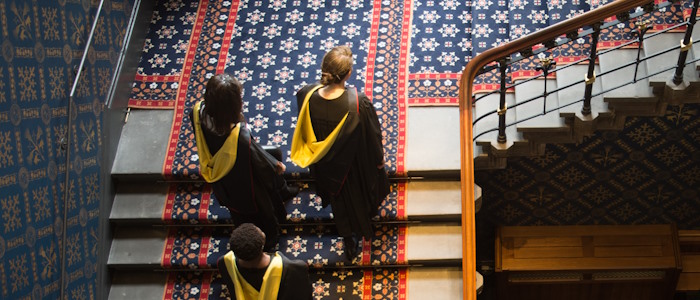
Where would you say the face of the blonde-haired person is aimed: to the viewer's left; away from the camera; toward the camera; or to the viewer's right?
away from the camera

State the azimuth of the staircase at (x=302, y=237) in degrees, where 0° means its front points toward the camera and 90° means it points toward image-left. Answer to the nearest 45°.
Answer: approximately 0°

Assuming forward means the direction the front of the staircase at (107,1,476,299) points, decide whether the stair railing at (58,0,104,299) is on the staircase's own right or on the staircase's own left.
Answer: on the staircase's own right

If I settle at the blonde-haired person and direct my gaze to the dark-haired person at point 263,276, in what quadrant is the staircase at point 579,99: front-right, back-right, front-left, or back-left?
back-left

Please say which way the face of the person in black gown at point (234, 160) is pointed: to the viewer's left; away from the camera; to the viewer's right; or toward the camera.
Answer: away from the camera
